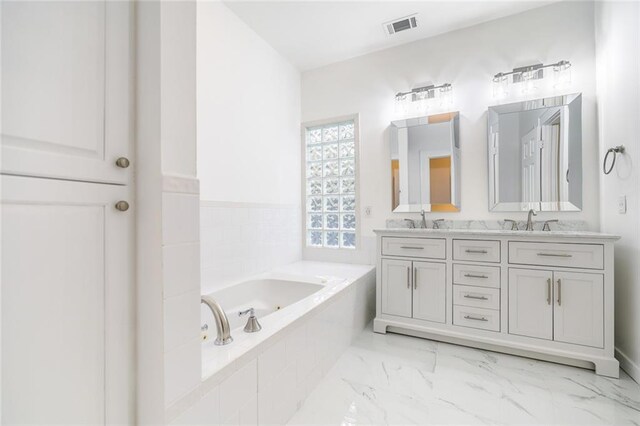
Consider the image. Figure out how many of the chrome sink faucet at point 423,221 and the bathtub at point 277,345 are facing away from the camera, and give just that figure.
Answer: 0

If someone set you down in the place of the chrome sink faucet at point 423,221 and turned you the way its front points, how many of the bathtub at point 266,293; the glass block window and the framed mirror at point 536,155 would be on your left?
1

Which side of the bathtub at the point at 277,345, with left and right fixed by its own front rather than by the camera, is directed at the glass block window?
left

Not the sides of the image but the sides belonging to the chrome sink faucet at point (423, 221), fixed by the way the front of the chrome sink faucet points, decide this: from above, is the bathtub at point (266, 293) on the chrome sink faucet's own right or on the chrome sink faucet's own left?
on the chrome sink faucet's own right

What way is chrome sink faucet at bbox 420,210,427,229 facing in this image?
toward the camera

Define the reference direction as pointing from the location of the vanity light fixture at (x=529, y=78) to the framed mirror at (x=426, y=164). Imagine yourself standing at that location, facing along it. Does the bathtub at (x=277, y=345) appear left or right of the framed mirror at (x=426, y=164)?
left

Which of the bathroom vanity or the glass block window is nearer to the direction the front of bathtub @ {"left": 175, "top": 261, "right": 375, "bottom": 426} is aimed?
the bathroom vanity

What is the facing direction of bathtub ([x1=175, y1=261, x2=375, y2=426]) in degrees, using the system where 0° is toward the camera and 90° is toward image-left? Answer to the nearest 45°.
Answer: approximately 315°

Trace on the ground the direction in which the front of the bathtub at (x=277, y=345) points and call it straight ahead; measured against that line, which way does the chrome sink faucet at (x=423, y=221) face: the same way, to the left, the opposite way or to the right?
to the right

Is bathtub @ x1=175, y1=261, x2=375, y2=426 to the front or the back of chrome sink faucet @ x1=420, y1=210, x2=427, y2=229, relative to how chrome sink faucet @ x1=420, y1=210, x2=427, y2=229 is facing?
to the front
